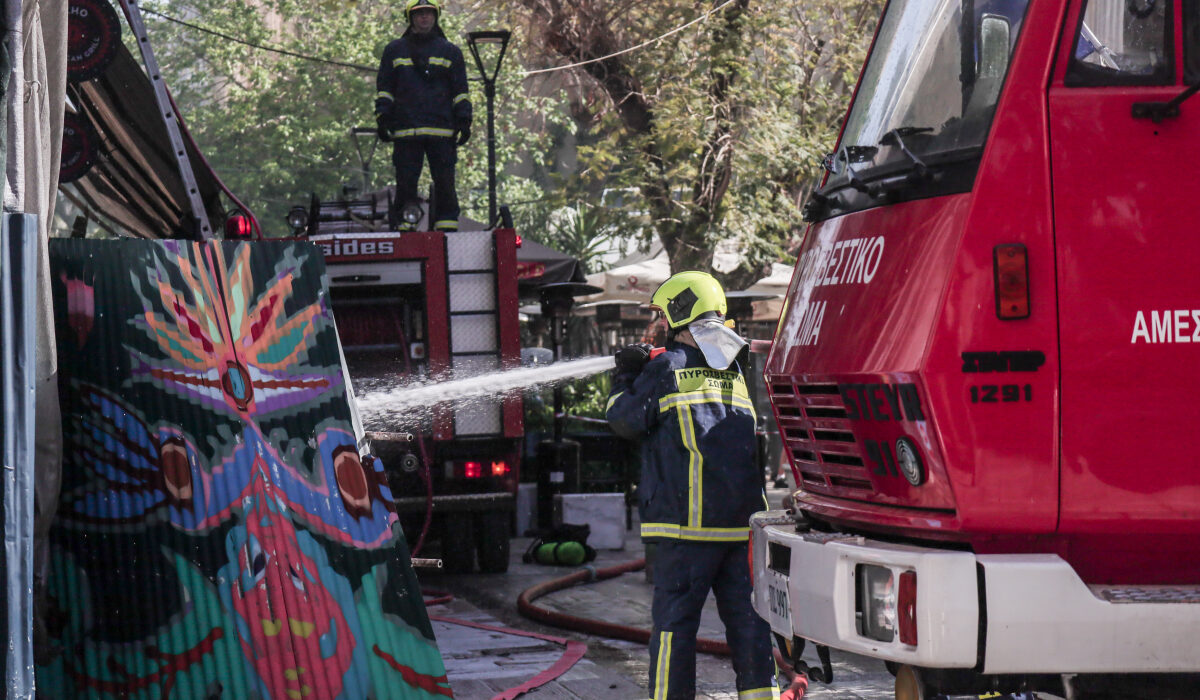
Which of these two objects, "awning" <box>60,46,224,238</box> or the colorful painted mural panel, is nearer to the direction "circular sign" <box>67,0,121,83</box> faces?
the colorful painted mural panel

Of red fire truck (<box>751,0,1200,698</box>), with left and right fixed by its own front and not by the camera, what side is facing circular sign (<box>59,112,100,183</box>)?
right

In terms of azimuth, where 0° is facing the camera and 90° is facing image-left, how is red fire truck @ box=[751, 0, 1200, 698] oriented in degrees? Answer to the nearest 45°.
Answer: approximately 45°

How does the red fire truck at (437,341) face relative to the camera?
away from the camera

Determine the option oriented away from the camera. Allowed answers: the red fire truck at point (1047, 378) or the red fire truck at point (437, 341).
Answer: the red fire truck at point (437, 341)

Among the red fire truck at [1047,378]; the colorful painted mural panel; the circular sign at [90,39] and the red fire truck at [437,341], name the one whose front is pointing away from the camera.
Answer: the red fire truck at [437,341]

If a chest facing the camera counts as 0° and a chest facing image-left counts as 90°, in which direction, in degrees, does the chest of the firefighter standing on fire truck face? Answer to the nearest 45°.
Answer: approximately 0°

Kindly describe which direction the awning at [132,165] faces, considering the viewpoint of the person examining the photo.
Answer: facing to the right of the viewer

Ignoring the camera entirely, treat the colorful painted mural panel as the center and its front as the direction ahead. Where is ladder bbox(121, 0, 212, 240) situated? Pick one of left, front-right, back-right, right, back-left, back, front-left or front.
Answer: back

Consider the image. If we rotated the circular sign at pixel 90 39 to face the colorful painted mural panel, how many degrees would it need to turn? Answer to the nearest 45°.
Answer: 0° — it already faces it

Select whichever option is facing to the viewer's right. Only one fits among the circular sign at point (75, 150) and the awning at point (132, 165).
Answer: the awning
